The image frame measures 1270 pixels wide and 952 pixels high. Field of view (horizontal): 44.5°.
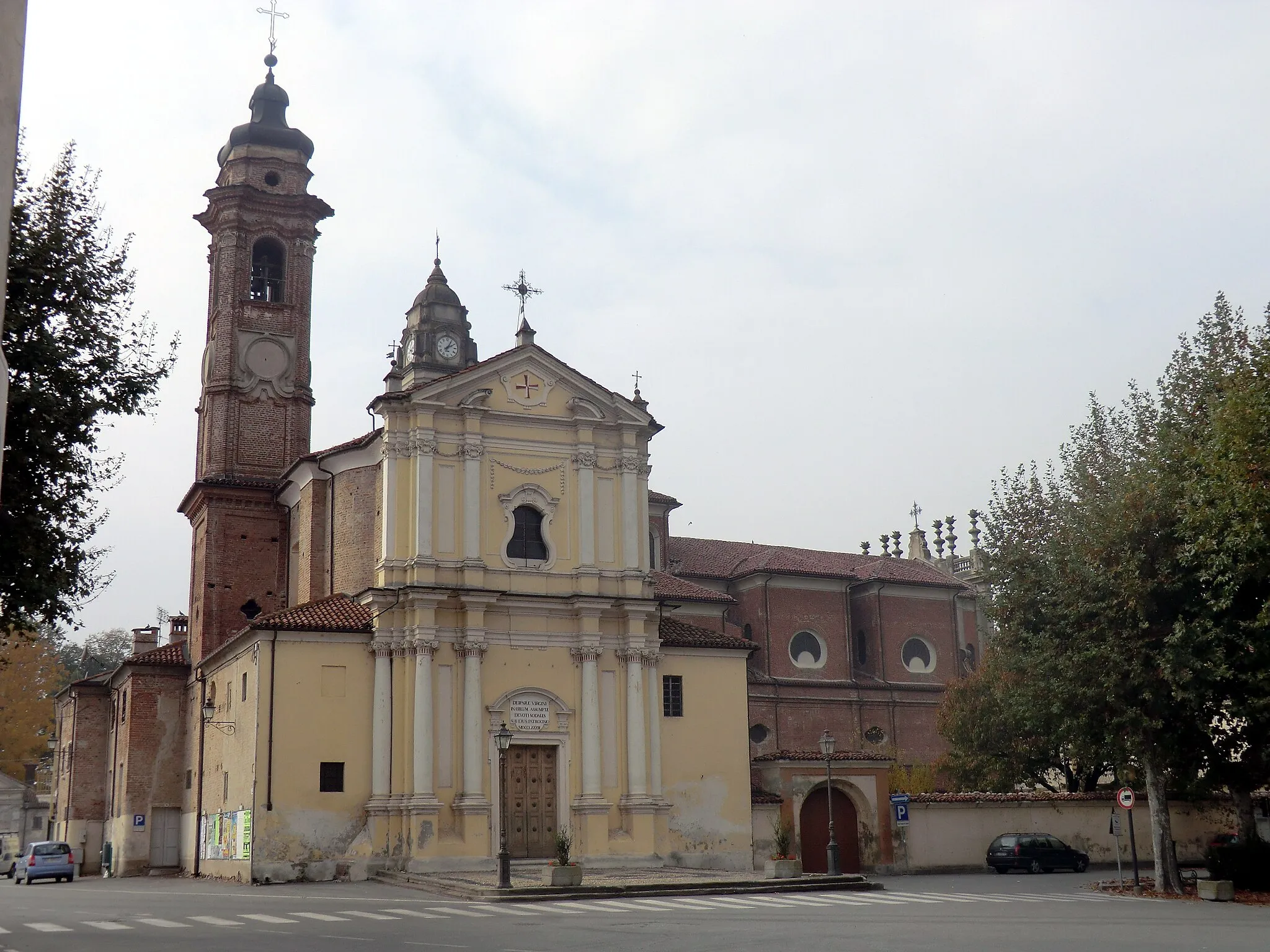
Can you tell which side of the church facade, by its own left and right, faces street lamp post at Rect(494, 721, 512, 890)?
front

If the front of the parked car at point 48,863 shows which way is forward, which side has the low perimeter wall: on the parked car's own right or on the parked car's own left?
on the parked car's own right

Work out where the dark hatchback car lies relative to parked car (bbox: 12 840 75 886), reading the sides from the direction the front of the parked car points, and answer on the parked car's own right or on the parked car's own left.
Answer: on the parked car's own right

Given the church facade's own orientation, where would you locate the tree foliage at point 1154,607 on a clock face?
The tree foliage is roughly at 10 o'clock from the church facade.

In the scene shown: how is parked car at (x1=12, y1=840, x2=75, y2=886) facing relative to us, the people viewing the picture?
facing away from the viewer

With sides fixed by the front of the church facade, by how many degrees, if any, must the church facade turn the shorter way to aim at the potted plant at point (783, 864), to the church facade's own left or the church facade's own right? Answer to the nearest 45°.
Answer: approximately 45° to the church facade's own left

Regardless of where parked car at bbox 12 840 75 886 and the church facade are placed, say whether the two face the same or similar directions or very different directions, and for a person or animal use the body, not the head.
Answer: very different directions

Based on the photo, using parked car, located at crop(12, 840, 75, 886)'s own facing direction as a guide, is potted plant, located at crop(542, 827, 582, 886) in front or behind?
behind

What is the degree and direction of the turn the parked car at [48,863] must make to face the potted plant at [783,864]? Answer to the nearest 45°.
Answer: approximately 135° to its right

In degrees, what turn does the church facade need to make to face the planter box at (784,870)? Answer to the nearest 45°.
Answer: approximately 45° to its left

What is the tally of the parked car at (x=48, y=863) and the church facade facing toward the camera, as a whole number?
1

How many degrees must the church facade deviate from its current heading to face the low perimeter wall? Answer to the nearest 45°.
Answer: approximately 90° to its left

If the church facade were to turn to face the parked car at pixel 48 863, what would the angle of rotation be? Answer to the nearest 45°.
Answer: approximately 90° to its right

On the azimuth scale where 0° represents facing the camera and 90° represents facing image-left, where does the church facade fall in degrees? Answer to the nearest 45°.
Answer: approximately 0°

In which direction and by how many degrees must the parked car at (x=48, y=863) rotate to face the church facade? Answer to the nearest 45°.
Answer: approximately 135° to its right
